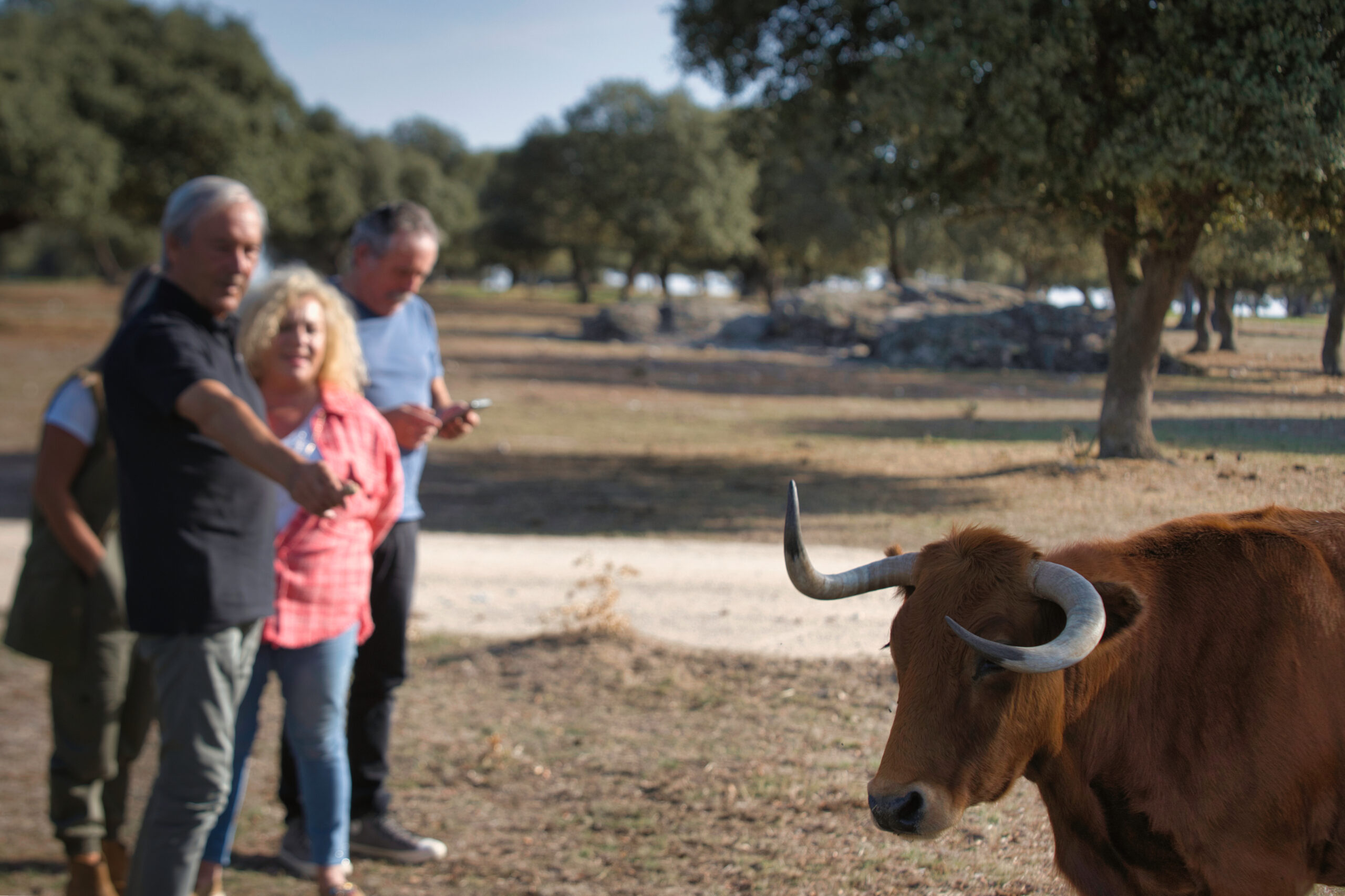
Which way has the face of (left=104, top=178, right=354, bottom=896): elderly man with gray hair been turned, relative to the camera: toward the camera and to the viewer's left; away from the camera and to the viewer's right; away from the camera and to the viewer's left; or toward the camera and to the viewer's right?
toward the camera and to the viewer's right

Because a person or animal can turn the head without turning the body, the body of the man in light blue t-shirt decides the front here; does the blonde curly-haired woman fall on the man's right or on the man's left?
on the man's right

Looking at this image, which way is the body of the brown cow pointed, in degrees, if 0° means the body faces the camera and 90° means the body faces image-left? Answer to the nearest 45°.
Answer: approximately 45°

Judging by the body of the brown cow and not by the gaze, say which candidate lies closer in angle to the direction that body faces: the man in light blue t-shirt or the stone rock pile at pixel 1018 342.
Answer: the man in light blue t-shirt

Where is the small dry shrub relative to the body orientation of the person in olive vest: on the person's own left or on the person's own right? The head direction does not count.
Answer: on the person's own left

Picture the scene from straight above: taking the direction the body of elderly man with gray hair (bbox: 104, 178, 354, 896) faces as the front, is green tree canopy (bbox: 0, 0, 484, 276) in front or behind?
behind

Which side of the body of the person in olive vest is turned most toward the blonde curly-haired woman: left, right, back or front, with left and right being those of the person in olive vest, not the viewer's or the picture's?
front

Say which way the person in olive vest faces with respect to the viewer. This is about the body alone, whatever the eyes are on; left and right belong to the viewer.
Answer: facing the viewer and to the right of the viewer

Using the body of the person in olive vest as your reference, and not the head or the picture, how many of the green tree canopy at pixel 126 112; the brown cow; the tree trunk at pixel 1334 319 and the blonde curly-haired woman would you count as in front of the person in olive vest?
3
